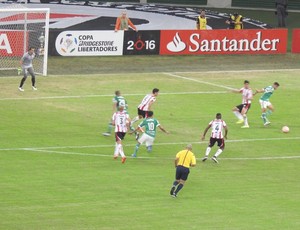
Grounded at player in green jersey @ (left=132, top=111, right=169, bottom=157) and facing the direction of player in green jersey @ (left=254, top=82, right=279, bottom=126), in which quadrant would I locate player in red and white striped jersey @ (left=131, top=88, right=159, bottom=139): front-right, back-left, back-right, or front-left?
front-left

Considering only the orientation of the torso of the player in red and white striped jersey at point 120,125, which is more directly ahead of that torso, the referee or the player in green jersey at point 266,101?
the player in green jersey

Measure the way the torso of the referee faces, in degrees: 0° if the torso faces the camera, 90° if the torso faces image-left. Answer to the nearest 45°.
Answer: approximately 225°

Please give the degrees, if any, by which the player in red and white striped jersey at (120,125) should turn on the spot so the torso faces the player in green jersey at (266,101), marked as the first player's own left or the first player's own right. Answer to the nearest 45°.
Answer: approximately 45° to the first player's own right

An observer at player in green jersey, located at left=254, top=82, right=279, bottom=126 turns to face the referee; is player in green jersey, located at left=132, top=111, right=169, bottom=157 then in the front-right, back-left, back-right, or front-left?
front-right

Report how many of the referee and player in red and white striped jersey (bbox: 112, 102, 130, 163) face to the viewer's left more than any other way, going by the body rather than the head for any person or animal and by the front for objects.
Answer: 0

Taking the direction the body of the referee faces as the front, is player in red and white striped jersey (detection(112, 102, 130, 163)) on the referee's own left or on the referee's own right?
on the referee's own left

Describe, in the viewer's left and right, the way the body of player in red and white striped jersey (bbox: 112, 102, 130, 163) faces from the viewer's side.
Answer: facing away from the viewer

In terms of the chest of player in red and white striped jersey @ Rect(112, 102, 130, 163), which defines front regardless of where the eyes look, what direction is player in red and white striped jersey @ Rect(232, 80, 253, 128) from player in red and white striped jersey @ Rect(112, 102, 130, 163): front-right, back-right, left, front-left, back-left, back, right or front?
front-right

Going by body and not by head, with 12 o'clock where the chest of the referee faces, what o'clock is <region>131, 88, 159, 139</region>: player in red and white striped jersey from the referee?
The player in red and white striped jersey is roughly at 10 o'clock from the referee.
